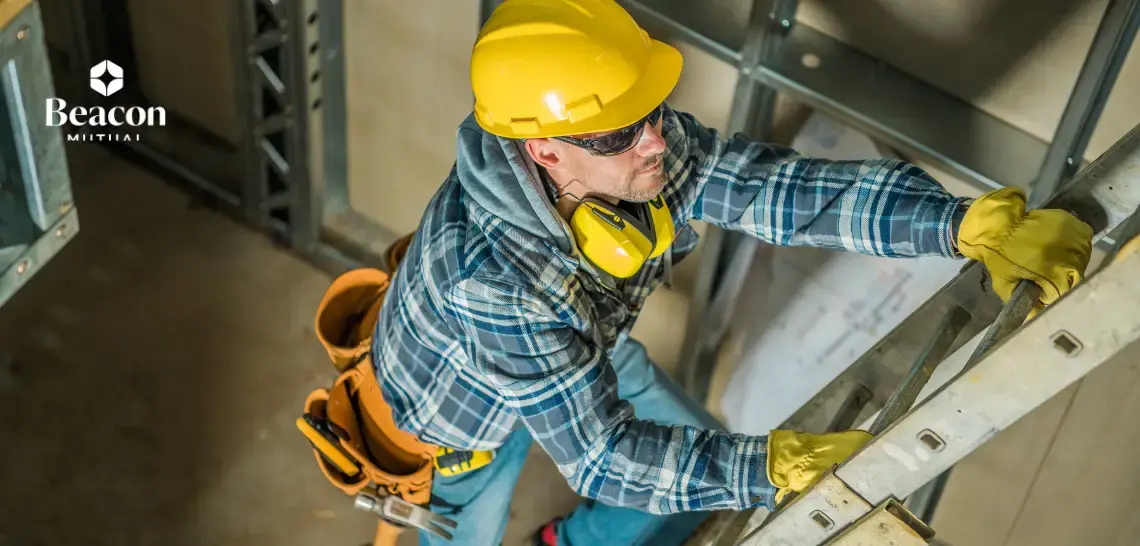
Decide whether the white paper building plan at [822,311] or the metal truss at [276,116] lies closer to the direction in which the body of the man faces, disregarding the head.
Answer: the white paper building plan

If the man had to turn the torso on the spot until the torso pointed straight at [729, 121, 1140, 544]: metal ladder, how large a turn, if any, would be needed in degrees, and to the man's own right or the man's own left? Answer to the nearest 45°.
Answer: approximately 45° to the man's own right

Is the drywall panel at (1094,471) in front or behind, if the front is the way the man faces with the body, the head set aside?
in front

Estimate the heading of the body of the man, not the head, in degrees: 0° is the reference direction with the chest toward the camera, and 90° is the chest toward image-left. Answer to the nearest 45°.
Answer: approximately 270°

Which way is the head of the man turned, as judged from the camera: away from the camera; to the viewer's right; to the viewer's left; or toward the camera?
to the viewer's right

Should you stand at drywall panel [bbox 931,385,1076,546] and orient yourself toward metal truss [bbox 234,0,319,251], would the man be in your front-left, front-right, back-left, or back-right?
front-left

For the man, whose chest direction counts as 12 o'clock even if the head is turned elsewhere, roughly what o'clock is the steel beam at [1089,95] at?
The steel beam is roughly at 11 o'clock from the man.

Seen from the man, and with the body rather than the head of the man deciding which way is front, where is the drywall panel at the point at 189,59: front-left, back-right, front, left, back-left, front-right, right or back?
back-left

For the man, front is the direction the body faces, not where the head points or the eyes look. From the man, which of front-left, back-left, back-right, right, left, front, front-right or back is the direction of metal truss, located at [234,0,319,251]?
back-left
